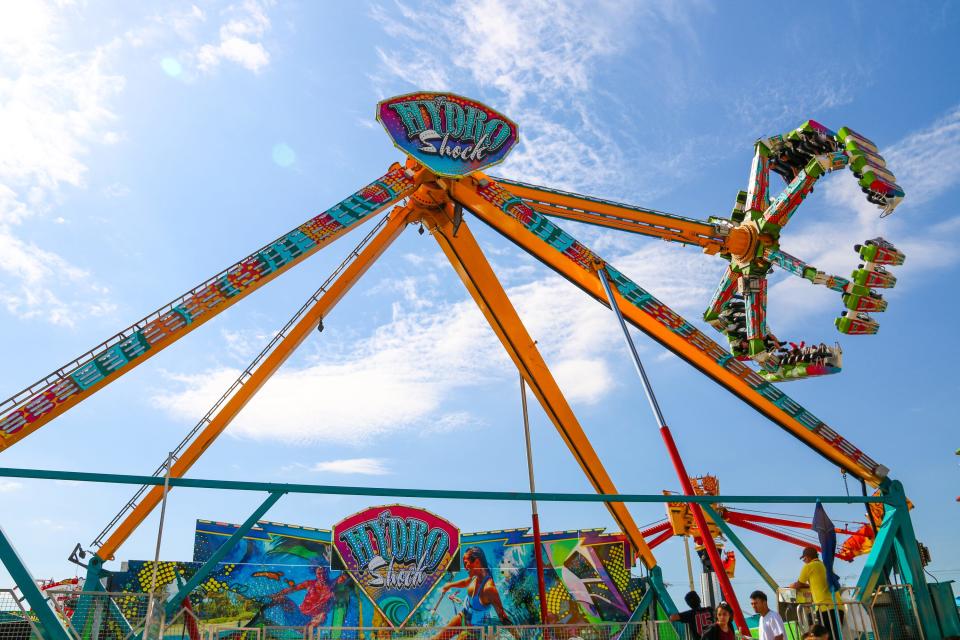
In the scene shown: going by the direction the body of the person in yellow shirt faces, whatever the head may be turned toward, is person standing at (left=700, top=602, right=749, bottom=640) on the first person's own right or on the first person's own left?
on the first person's own left

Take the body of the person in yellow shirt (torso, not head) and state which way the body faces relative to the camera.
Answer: to the viewer's left

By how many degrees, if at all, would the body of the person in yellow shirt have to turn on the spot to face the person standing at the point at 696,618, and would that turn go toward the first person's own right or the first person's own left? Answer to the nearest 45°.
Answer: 0° — they already face them
